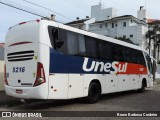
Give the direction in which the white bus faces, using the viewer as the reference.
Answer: facing away from the viewer and to the right of the viewer
